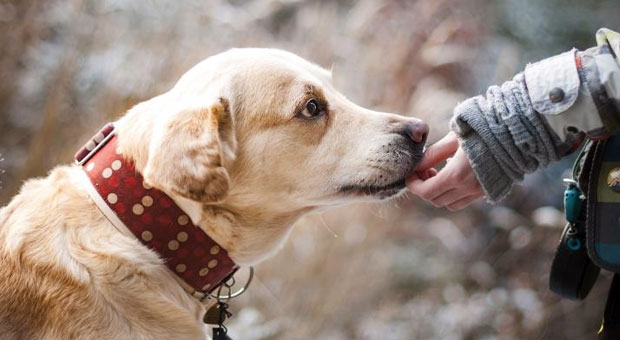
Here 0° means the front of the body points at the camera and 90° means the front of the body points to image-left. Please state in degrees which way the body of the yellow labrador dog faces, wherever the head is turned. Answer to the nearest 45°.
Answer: approximately 270°
